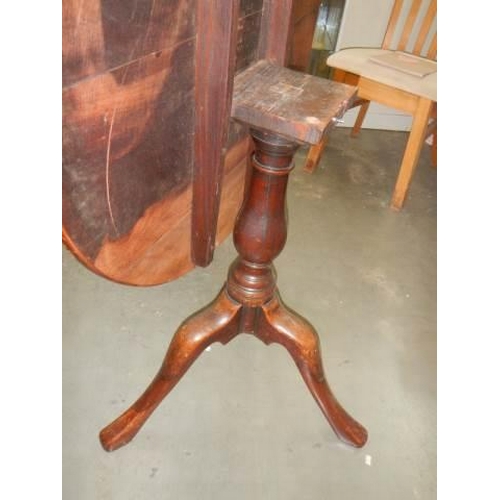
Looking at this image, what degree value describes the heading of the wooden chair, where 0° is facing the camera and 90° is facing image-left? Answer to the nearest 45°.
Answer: approximately 45°

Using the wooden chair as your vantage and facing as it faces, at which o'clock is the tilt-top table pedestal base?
The tilt-top table pedestal base is roughly at 11 o'clock from the wooden chair.
